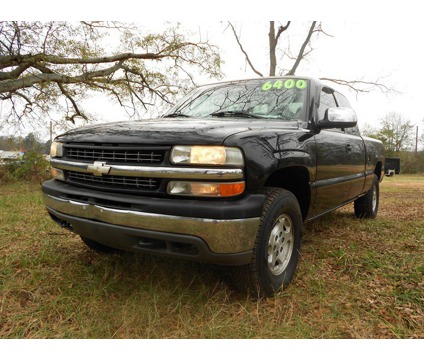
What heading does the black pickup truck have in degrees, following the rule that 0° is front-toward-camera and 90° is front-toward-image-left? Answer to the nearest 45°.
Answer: approximately 45°

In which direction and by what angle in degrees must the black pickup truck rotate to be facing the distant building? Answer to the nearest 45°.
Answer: approximately 90° to its right
